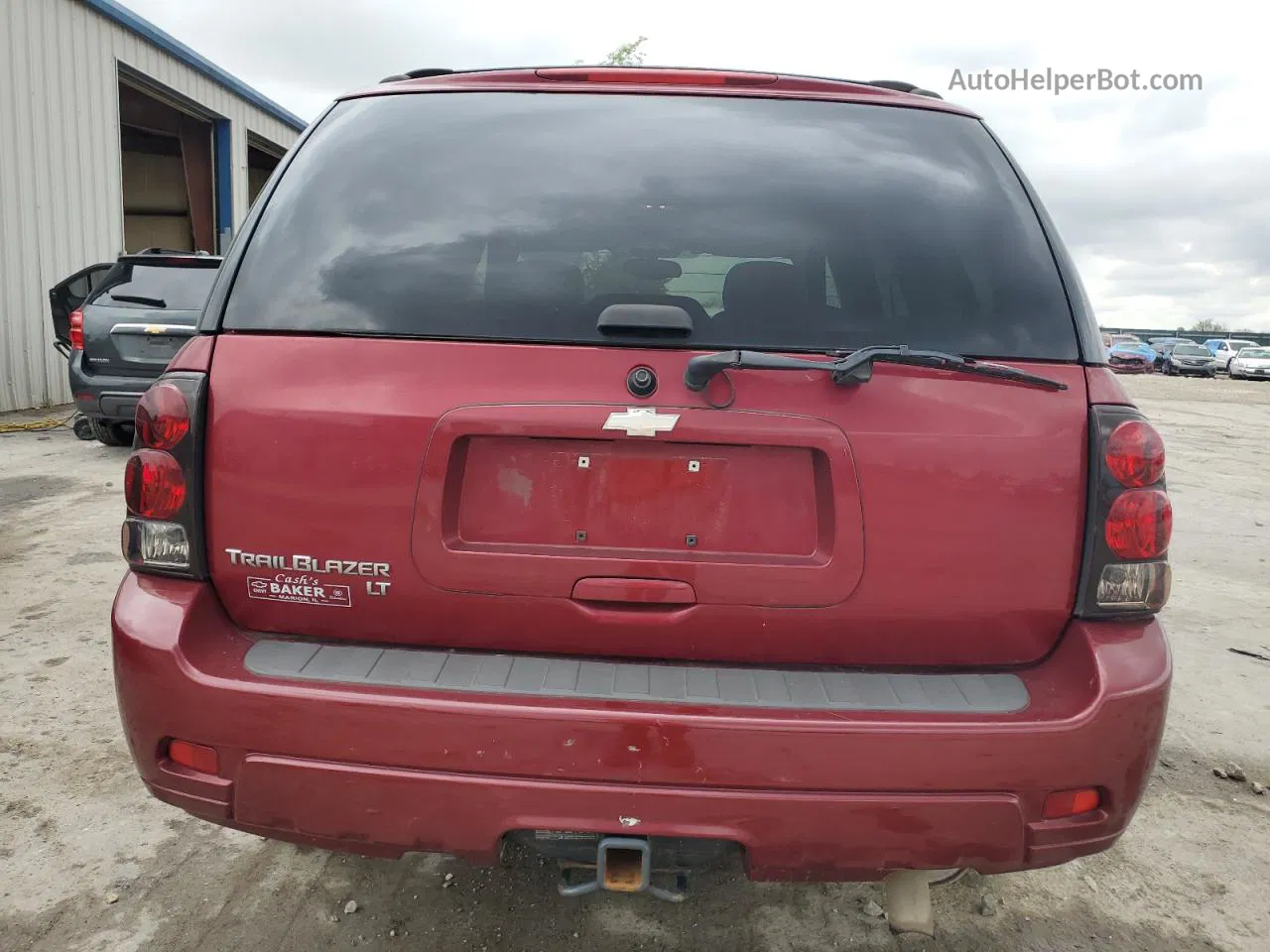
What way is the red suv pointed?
away from the camera

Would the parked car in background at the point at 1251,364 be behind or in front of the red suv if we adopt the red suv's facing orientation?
in front

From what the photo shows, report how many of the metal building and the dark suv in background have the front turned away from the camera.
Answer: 1

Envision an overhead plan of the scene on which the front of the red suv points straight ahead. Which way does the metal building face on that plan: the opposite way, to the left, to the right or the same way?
to the right

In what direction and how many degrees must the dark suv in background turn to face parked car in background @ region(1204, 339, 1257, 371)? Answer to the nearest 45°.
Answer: approximately 90° to its right

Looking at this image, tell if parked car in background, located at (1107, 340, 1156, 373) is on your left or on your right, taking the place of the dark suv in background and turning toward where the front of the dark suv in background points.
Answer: on your right

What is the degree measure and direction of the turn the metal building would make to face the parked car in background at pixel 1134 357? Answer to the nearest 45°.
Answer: approximately 45° to its left

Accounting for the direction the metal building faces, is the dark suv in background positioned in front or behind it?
in front

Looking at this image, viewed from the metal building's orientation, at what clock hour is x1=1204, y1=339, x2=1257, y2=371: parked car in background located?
The parked car in background is roughly at 10 o'clock from the metal building.

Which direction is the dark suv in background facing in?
away from the camera

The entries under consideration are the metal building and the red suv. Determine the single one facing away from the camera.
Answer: the red suv

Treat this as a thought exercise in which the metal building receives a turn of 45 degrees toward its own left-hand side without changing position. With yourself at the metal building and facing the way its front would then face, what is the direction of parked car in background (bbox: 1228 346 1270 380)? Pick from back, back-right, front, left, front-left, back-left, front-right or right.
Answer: front

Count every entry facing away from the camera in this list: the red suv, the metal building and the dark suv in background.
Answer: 2
